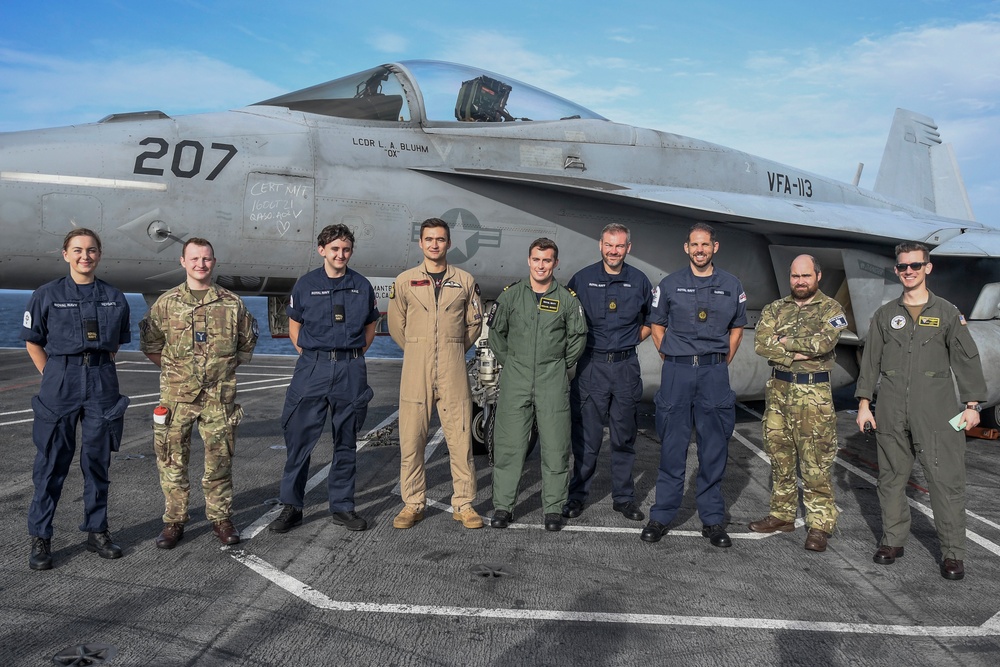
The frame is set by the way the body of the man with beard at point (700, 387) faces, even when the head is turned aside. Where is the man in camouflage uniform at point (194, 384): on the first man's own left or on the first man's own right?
on the first man's own right

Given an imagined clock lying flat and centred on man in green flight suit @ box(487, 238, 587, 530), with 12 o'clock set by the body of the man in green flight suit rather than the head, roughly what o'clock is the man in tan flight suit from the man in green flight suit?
The man in tan flight suit is roughly at 3 o'clock from the man in green flight suit.

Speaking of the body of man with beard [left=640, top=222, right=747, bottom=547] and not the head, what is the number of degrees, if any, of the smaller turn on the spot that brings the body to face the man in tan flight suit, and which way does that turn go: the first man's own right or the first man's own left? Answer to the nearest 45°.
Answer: approximately 90° to the first man's own right

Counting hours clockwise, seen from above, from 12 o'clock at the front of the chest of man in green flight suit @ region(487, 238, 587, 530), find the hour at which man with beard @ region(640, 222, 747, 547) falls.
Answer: The man with beard is roughly at 9 o'clock from the man in green flight suit.

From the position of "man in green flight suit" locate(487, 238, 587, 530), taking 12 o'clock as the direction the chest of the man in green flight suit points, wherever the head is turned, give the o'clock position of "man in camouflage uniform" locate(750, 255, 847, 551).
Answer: The man in camouflage uniform is roughly at 9 o'clock from the man in green flight suit.

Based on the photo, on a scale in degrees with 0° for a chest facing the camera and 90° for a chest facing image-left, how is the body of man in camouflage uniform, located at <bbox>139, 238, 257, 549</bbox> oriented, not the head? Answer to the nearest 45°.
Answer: approximately 0°

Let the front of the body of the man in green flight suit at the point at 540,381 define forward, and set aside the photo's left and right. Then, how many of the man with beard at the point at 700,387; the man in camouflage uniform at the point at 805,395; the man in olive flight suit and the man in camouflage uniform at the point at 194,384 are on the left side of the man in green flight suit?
3

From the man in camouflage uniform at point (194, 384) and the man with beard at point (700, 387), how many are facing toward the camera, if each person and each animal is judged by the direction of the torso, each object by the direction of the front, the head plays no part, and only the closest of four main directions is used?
2

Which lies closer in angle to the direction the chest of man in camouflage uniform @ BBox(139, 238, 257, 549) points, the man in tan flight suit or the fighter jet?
the man in tan flight suit
